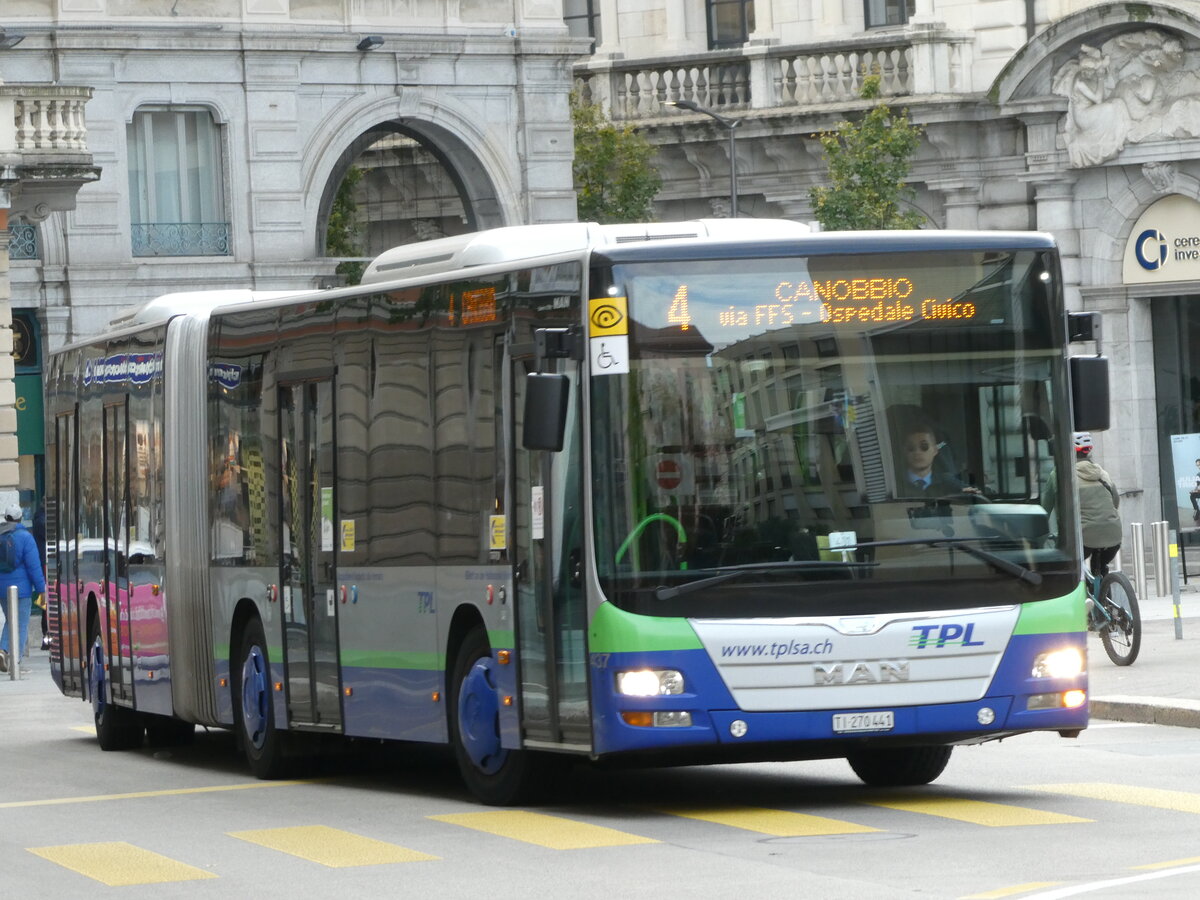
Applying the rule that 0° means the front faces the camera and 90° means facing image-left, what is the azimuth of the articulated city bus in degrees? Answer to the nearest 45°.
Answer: approximately 315°

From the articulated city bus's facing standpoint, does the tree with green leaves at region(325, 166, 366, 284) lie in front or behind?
behind

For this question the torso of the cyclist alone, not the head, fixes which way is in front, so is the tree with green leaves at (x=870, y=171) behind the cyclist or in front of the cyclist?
in front

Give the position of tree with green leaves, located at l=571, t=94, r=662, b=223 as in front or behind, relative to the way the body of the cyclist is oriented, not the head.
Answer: in front

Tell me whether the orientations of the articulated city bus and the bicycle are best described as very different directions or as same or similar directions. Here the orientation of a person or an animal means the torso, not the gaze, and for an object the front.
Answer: very different directions

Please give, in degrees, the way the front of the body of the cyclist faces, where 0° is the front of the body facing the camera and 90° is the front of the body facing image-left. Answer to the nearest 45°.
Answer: approximately 135°

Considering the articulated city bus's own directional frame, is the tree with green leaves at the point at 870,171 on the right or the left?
on its left

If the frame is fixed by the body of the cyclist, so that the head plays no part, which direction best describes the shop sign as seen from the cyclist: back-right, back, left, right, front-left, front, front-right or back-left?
front-right

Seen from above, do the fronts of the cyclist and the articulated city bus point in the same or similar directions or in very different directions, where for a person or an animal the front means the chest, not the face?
very different directions
